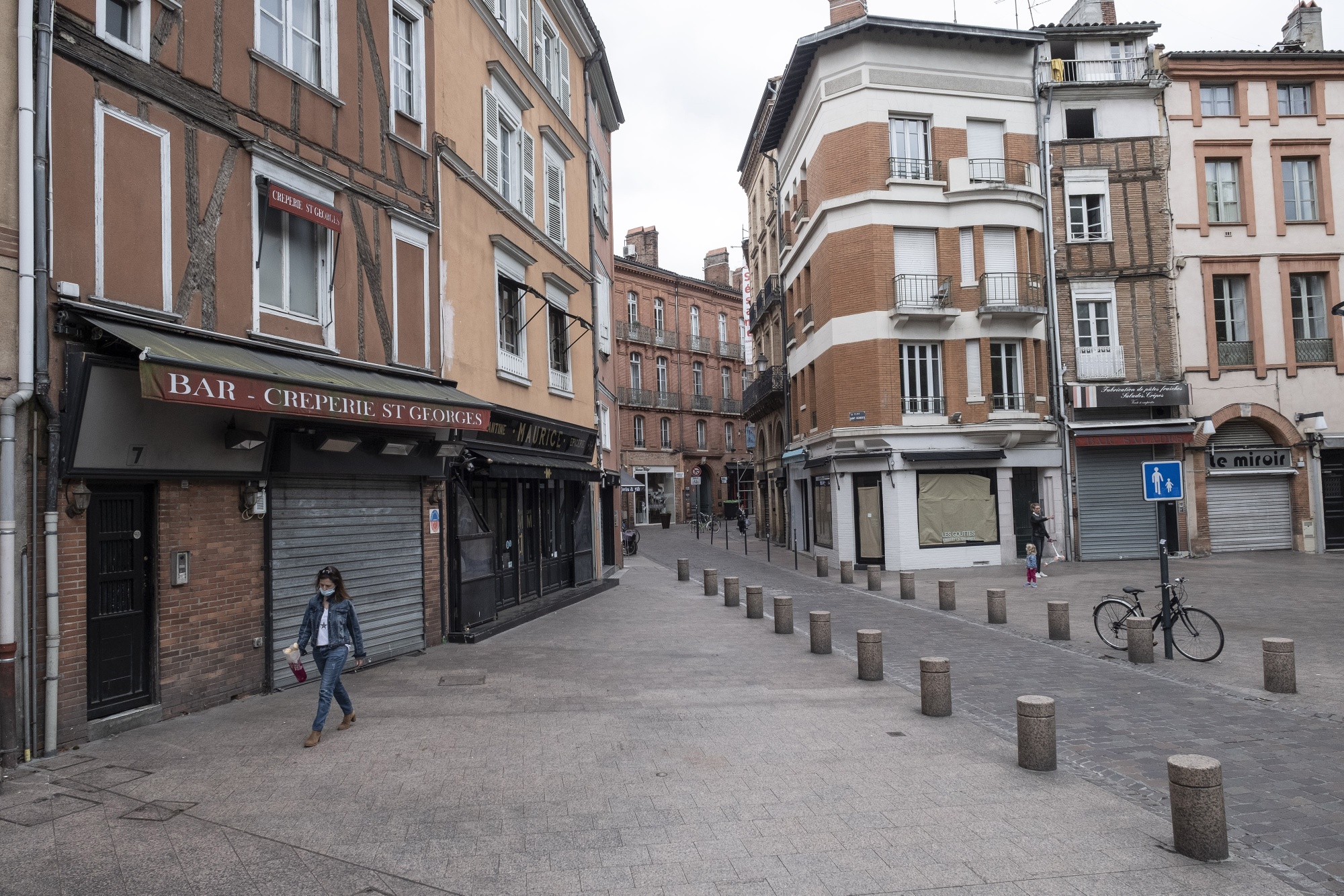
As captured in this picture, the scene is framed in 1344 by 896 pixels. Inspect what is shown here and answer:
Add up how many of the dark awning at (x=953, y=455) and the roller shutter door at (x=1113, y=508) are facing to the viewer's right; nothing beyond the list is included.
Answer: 0

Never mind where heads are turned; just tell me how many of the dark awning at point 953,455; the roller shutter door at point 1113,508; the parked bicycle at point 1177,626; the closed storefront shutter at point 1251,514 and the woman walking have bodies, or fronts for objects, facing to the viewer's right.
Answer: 1

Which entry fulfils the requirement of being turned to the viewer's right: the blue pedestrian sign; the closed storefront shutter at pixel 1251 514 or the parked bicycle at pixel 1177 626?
the parked bicycle

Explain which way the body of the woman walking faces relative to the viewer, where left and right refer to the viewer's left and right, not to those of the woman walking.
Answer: facing the viewer and to the left of the viewer

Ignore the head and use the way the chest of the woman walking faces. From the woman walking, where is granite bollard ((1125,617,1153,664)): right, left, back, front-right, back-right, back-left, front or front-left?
back-left

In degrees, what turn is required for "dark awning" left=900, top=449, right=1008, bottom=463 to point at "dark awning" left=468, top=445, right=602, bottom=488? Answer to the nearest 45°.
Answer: approximately 45° to its right

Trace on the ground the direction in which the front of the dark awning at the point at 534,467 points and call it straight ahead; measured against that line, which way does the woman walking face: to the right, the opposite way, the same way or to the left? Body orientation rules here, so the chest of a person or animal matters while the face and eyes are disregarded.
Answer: to the right

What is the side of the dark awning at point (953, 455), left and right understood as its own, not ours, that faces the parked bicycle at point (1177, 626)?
front

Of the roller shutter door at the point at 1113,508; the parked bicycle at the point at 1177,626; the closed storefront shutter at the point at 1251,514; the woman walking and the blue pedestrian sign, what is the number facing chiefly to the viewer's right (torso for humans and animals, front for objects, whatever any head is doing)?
1

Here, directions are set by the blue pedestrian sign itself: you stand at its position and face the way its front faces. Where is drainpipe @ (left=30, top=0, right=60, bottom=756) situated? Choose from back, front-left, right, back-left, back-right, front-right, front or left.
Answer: front-right

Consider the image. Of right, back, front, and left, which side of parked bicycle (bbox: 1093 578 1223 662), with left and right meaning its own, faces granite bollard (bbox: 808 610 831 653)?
back

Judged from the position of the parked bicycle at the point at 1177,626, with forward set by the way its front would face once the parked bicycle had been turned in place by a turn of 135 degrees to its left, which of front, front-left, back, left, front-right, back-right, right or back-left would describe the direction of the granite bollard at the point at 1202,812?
back-left

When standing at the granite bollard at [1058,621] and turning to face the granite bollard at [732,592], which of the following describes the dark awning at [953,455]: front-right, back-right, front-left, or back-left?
front-right

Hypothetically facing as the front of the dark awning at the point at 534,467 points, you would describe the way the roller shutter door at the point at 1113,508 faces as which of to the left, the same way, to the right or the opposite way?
to the right

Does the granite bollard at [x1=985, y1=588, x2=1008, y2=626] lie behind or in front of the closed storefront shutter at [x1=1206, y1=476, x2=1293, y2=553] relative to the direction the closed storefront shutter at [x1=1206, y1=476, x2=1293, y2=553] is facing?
in front

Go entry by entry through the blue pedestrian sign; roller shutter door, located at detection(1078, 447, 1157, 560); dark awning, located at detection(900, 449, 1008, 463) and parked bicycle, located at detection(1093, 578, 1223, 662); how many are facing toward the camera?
3

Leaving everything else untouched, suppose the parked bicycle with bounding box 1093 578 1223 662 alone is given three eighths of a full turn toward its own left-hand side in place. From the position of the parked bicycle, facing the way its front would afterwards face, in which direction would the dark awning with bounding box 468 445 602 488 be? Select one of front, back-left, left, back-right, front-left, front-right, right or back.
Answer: front-left

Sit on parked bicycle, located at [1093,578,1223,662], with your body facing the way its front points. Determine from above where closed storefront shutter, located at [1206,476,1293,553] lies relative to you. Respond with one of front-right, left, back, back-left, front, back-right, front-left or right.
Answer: left

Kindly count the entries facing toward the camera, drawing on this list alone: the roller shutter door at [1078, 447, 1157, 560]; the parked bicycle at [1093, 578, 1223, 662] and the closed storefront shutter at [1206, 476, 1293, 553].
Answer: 2

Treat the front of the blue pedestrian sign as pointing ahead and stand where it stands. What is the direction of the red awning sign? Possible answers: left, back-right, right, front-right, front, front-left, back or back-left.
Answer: front-right

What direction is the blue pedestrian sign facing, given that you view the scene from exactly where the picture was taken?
facing the viewer

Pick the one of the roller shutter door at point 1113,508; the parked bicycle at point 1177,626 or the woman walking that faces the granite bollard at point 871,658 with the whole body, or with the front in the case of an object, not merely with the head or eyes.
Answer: the roller shutter door

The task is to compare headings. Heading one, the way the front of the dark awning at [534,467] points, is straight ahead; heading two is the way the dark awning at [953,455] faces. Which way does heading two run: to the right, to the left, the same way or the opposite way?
to the right

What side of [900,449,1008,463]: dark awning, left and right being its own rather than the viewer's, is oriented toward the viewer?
front
